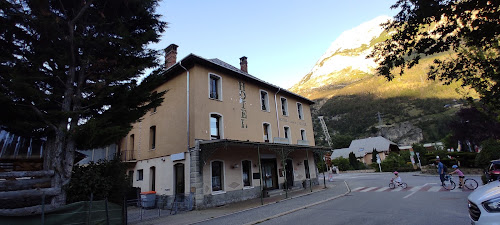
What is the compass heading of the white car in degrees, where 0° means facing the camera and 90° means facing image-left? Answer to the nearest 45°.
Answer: approximately 45°

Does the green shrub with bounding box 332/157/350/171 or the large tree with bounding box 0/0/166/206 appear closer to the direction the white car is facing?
the large tree

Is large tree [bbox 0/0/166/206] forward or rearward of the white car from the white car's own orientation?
forward

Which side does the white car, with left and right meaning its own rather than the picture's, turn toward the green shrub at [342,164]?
right
